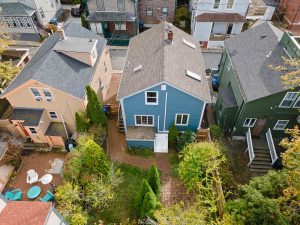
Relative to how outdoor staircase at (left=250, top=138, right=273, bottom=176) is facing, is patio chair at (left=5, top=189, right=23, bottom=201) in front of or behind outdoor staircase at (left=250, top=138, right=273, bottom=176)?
in front

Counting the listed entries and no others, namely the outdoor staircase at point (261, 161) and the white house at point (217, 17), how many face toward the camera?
2

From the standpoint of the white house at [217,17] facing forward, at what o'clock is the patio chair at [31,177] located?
The patio chair is roughly at 1 o'clock from the white house.

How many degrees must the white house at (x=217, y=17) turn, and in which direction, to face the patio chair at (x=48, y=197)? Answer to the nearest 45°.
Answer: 0° — it already faces it

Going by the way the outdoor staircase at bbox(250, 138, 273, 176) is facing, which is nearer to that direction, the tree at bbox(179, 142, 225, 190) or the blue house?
the tree

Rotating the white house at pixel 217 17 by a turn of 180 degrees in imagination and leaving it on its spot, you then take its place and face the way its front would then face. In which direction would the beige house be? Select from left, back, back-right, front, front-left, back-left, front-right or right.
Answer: back-left

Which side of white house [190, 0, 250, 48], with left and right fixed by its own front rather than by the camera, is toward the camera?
front

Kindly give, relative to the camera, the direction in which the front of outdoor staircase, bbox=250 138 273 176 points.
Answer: facing the viewer

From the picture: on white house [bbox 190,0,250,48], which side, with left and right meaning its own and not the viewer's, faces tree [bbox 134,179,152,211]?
front

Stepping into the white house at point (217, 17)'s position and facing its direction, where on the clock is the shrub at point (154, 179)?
The shrub is roughly at 12 o'clock from the white house.

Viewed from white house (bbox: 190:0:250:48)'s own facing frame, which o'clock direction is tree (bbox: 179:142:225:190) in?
The tree is roughly at 12 o'clock from the white house.
